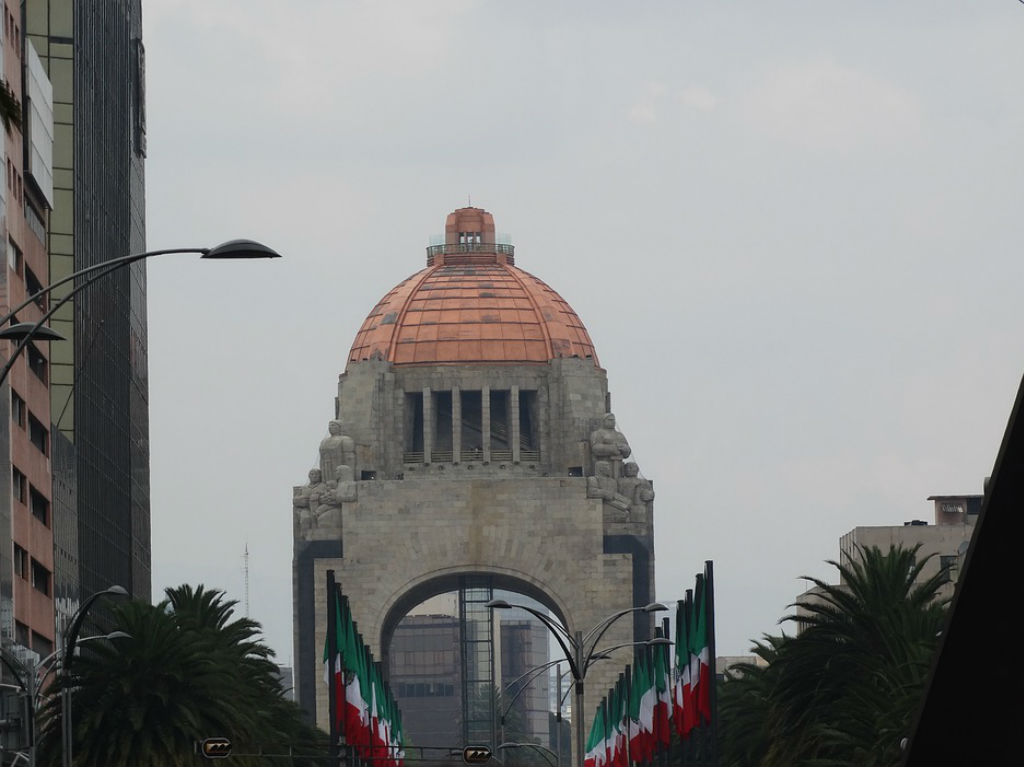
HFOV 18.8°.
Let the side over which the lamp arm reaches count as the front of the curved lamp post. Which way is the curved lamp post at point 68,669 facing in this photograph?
to the viewer's right
